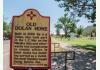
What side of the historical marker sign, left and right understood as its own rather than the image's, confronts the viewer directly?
front
